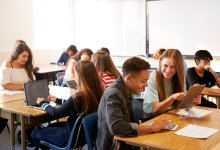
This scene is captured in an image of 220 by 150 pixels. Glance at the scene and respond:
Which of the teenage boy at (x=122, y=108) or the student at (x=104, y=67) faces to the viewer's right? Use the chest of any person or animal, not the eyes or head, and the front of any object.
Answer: the teenage boy

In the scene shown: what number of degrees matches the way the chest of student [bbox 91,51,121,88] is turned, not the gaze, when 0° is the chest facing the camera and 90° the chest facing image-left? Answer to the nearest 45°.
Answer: approximately 135°
